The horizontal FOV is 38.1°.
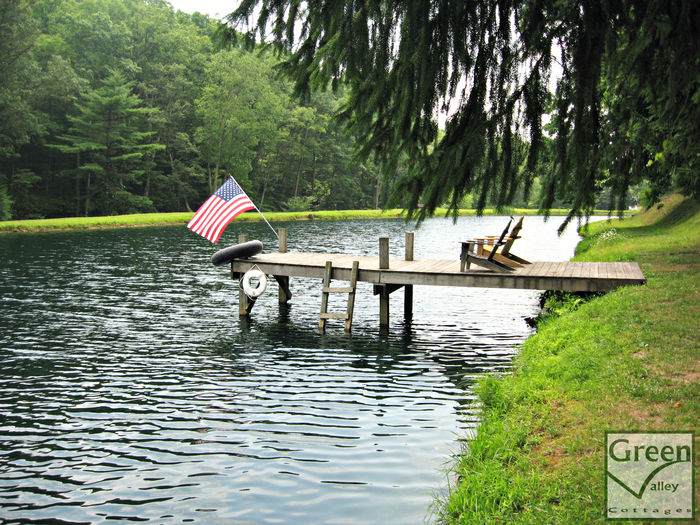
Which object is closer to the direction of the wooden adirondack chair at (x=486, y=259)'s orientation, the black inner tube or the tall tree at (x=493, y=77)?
the black inner tube

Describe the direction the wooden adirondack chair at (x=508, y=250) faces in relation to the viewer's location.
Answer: facing to the left of the viewer

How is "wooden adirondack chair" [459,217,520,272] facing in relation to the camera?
to the viewer's left

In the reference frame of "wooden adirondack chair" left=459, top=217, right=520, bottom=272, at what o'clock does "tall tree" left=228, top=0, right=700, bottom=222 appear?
The tall tree is roughly at 9 o'clock from the wooden adirondack chair.

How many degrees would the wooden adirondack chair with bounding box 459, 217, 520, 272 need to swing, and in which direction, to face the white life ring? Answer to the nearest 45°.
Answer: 0° — it already faces it

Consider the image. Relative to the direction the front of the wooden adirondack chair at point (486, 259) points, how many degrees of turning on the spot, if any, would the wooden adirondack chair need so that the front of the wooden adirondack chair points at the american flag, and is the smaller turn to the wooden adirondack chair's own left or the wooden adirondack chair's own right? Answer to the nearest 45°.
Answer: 0° — it already faces it
